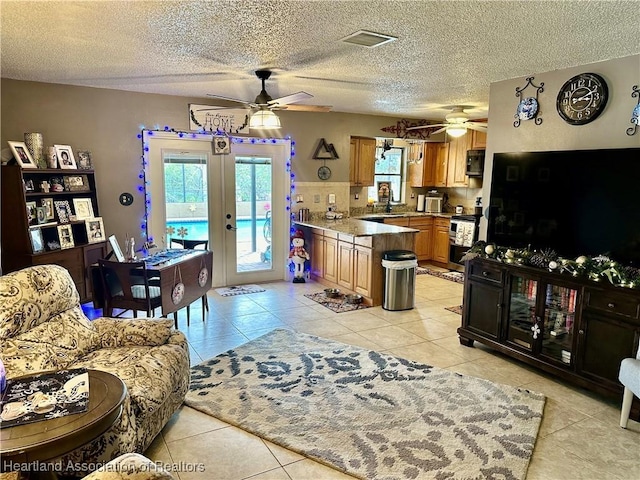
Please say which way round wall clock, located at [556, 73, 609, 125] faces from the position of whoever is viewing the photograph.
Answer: facing the viewer and to the left of the viewer

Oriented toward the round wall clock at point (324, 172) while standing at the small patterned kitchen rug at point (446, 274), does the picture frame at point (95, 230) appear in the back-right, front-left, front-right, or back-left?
front-left

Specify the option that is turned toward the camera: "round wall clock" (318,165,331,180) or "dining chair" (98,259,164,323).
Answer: the round wall clock

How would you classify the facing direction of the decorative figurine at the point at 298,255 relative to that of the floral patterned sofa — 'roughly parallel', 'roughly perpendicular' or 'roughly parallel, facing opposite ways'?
roughly perpendicular

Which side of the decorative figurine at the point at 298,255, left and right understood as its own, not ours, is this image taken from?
front

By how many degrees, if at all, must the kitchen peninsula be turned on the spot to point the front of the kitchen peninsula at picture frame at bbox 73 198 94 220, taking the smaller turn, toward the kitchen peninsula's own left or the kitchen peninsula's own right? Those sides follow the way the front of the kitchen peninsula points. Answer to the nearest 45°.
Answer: approximately 45° to the kitchen peninsula's own right

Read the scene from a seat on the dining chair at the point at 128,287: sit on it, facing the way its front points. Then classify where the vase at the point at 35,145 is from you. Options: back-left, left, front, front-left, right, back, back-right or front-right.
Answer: left

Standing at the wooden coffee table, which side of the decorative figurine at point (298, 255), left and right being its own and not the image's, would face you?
front

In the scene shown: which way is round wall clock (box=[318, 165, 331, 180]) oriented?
toward the camera

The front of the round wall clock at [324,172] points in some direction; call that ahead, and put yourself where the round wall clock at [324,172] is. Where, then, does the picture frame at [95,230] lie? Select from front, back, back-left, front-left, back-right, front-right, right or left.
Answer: front-right

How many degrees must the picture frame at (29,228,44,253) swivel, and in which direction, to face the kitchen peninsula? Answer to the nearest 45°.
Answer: approximately 45° to its left

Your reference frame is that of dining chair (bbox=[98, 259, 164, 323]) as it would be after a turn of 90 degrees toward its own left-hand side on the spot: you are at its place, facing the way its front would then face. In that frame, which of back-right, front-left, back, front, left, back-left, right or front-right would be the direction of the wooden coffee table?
back-left

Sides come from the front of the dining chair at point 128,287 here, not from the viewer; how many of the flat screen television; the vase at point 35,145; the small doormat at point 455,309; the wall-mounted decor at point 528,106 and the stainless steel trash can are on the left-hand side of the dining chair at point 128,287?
1

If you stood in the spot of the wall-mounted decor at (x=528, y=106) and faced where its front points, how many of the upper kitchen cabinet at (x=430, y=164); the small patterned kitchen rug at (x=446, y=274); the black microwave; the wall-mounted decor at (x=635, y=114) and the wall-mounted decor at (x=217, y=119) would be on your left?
1

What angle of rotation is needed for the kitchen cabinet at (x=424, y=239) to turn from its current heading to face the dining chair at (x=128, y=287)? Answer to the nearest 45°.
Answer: approximately 45° to its right

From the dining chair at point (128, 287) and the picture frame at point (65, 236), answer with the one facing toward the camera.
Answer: the picture frame
